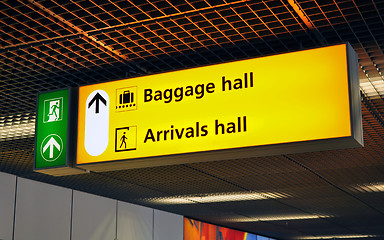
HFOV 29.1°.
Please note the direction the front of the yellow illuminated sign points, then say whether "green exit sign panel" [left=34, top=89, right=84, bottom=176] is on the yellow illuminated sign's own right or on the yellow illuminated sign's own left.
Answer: on the yellow illuminated sign's own right

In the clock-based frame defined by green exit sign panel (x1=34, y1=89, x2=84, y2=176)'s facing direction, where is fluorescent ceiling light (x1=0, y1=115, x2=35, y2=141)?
The fluorescent ceiling light is roughly at 4 o'clock from the green exit sign panel.

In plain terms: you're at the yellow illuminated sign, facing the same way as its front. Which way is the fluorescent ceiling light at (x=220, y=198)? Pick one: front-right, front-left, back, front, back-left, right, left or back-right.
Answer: back-right

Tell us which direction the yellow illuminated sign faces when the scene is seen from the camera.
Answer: facing the viewer and to the left of the viewer

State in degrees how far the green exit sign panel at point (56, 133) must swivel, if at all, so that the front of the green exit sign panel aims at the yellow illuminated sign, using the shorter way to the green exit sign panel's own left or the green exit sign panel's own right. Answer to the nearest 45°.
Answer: approximately 90° to the green exit sign panel's own left

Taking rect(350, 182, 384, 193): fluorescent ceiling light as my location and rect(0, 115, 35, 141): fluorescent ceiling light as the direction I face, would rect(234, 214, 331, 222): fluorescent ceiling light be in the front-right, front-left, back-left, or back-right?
back-right

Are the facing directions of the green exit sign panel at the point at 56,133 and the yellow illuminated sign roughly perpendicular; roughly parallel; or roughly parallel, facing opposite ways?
roughly parallel

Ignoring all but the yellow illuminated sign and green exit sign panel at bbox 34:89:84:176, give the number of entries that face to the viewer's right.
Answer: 0

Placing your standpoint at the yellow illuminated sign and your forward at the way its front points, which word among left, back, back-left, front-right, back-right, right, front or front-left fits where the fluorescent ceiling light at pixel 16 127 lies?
right
